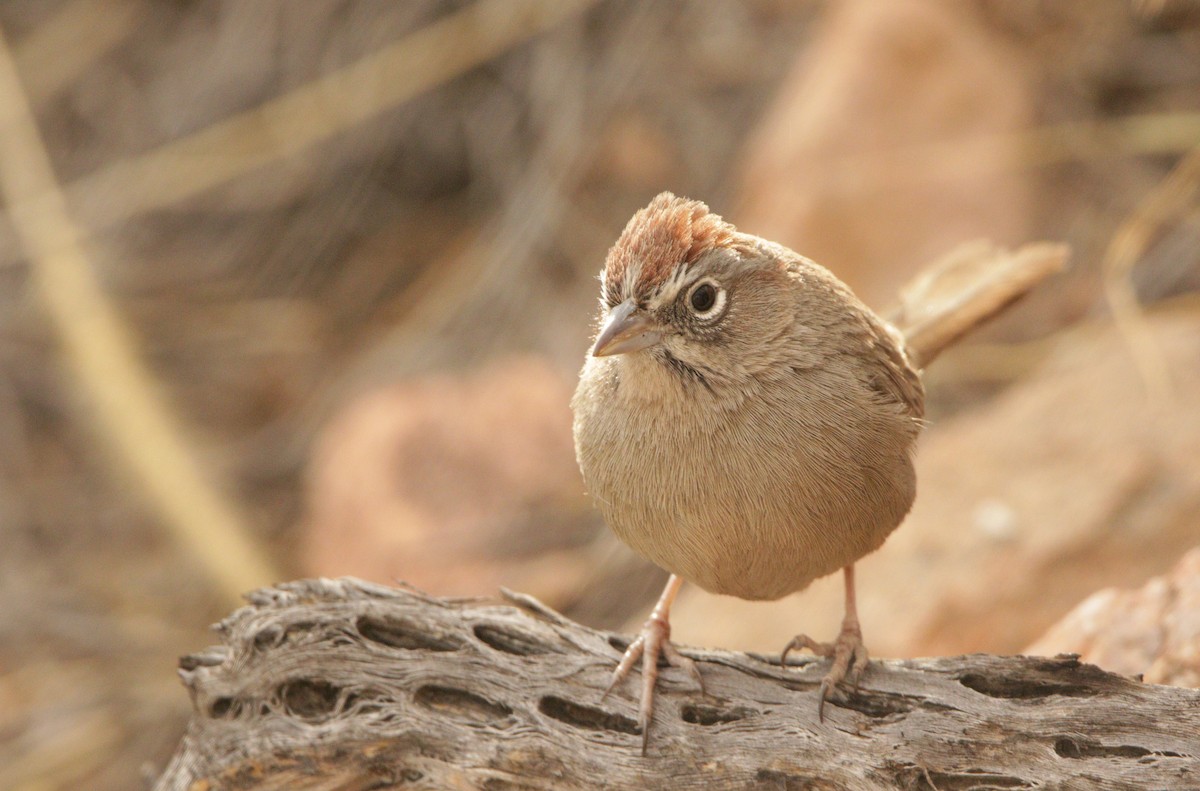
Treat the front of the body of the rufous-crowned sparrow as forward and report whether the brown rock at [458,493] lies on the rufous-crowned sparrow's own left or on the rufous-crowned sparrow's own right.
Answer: on the rufous-crowned sparrow's own right

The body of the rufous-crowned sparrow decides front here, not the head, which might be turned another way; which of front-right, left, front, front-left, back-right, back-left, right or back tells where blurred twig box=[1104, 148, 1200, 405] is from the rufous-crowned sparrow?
back

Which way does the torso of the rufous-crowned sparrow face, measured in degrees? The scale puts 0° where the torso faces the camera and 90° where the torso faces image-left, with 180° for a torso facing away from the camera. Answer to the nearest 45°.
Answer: approximately 45°

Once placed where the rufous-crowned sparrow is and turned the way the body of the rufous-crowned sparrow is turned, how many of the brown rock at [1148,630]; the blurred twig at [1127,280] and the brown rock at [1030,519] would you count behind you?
3
